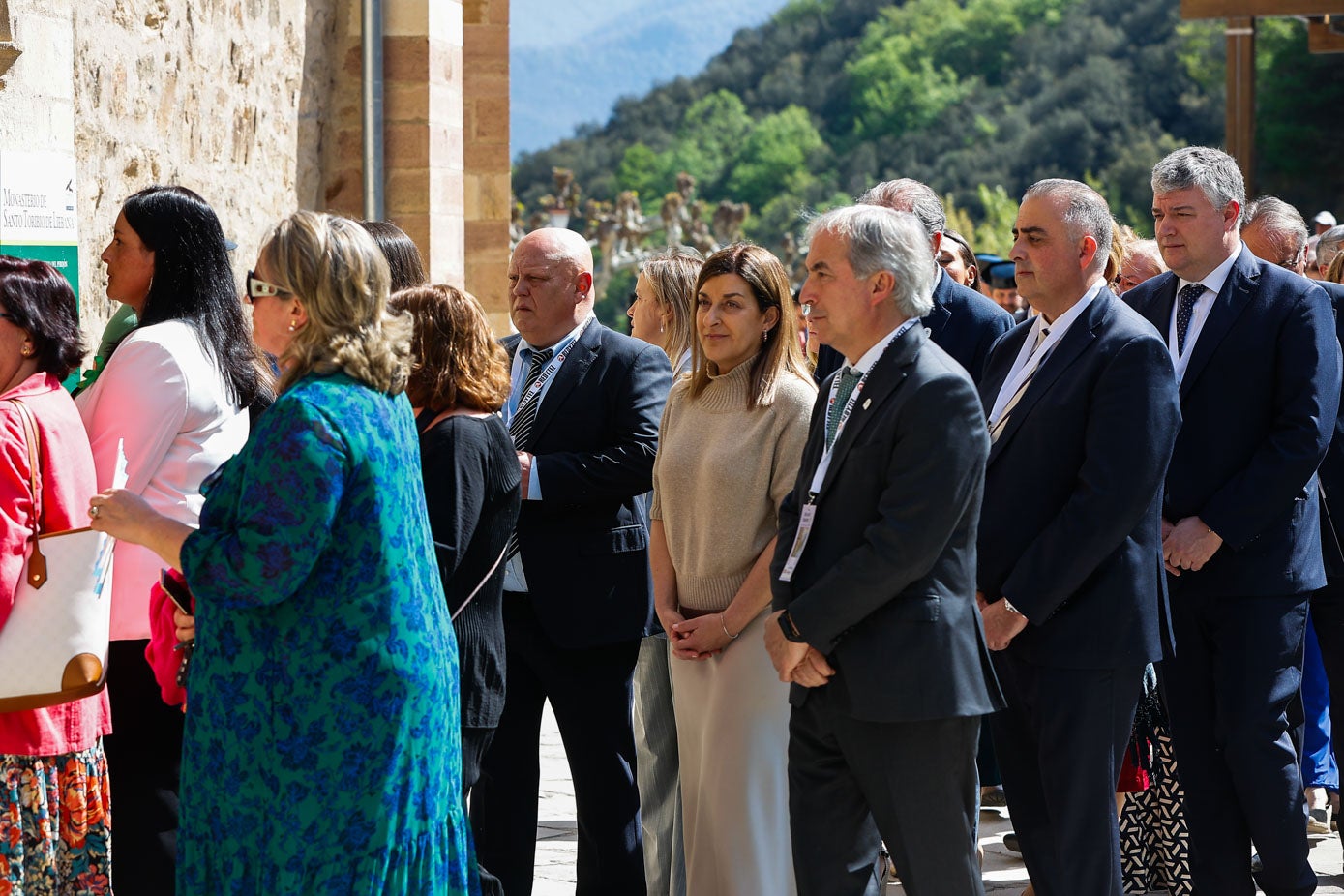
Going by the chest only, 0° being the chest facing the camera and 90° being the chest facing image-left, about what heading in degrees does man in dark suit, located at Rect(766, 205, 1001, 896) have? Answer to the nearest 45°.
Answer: approximately 45°

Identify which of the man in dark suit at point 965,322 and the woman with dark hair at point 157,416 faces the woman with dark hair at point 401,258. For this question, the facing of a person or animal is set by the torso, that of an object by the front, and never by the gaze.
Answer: the man in dark suit

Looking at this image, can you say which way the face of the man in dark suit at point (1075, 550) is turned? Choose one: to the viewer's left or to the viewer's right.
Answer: to the viewer's left

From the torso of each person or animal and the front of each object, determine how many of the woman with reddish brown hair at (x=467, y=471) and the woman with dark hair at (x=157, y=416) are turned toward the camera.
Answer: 0

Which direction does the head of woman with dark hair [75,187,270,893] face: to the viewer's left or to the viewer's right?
to the viewer's left

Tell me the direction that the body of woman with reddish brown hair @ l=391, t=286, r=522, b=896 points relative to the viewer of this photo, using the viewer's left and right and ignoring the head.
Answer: facing away from the viewer and to the left of the viewer

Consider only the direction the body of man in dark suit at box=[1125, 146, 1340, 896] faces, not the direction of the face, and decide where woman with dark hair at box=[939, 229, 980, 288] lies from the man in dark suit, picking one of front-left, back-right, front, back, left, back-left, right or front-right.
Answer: right

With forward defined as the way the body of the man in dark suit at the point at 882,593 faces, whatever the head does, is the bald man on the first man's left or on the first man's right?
on the first man's right

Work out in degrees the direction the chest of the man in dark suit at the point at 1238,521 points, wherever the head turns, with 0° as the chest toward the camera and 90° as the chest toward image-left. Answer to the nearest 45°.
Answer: approximately 45°
